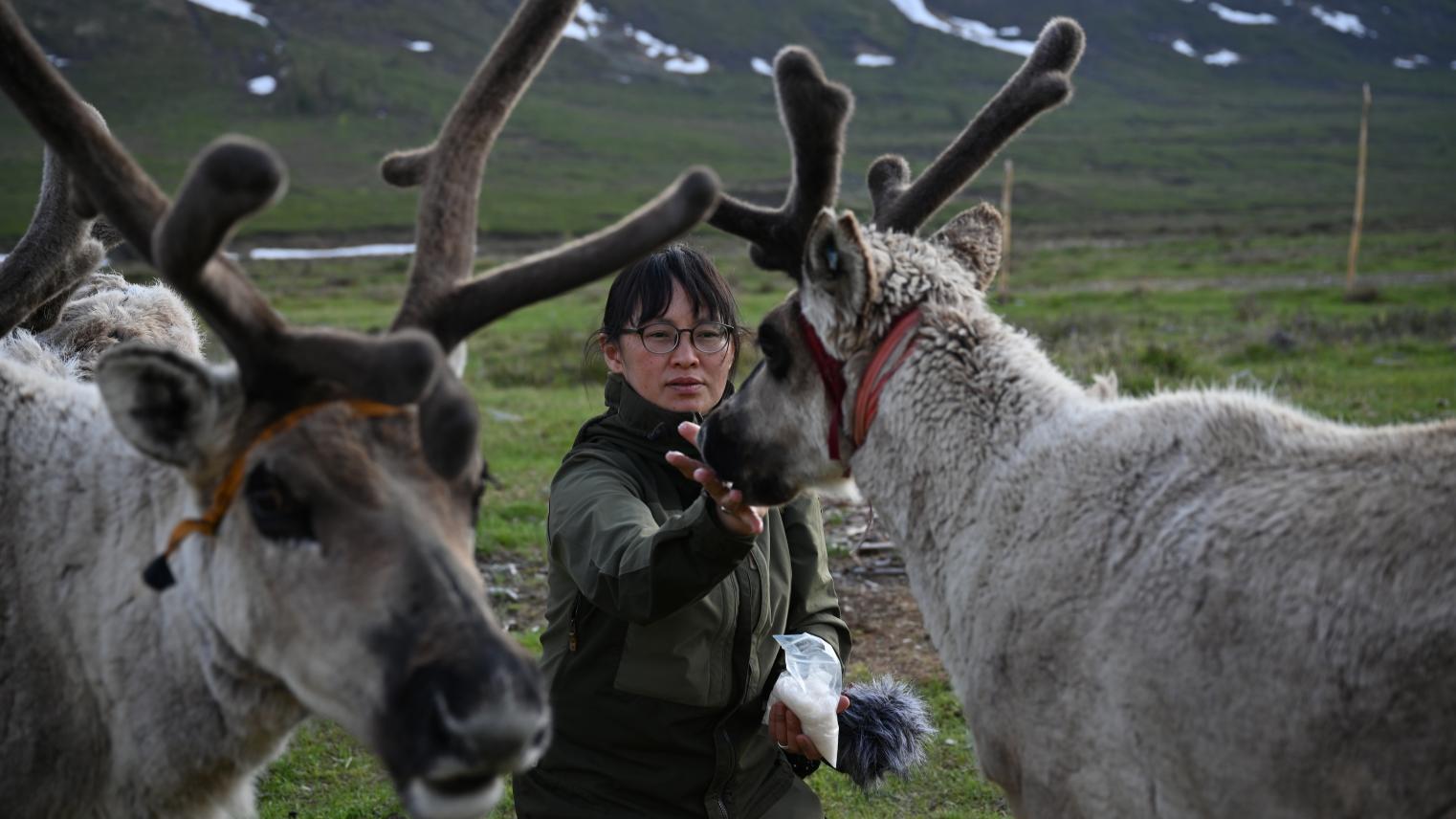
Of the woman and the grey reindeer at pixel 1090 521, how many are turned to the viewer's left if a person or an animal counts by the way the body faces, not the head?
1

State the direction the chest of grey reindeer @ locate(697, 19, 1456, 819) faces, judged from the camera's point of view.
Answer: to the viewer's left

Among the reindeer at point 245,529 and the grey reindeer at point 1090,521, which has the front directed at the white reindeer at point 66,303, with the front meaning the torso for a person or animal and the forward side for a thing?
the grey reindeer

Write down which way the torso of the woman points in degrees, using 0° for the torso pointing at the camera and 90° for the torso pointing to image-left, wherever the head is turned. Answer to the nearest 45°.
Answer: approximately 315°

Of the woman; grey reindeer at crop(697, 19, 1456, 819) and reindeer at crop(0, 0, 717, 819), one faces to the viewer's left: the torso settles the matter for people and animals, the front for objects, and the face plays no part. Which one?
the grey reindeer

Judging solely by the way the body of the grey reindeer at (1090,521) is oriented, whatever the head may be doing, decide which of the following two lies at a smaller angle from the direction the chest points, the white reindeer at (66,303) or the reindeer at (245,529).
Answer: the white reindeer

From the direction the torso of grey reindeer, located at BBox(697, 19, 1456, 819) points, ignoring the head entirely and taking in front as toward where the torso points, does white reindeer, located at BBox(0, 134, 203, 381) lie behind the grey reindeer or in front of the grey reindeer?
in front

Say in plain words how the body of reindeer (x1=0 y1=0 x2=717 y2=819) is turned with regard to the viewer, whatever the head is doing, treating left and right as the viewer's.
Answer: facing the viewer and to the right of the viewer

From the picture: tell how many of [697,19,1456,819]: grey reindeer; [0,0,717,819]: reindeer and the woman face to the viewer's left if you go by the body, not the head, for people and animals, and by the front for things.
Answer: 1

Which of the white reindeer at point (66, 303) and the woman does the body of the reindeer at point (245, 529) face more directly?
the woman

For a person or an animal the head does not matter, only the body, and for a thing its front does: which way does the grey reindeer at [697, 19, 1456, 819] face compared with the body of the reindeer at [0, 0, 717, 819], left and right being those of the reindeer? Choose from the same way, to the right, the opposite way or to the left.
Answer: the opposite way

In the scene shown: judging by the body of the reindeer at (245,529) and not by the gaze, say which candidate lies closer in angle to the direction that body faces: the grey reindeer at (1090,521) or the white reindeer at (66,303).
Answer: the grey reindeer

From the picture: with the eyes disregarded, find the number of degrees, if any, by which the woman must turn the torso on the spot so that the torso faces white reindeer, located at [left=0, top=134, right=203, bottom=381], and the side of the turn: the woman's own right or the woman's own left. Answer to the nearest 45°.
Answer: approximately 135° to the woman's own right

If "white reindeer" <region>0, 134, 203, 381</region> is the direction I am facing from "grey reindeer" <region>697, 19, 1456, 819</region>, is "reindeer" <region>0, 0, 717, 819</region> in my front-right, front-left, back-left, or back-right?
front-left

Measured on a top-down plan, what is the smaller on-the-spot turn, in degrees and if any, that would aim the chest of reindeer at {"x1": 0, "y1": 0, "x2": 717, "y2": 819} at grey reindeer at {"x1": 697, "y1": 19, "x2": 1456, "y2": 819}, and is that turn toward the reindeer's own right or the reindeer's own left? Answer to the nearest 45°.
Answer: approximately 45° to the reindeer's own left
